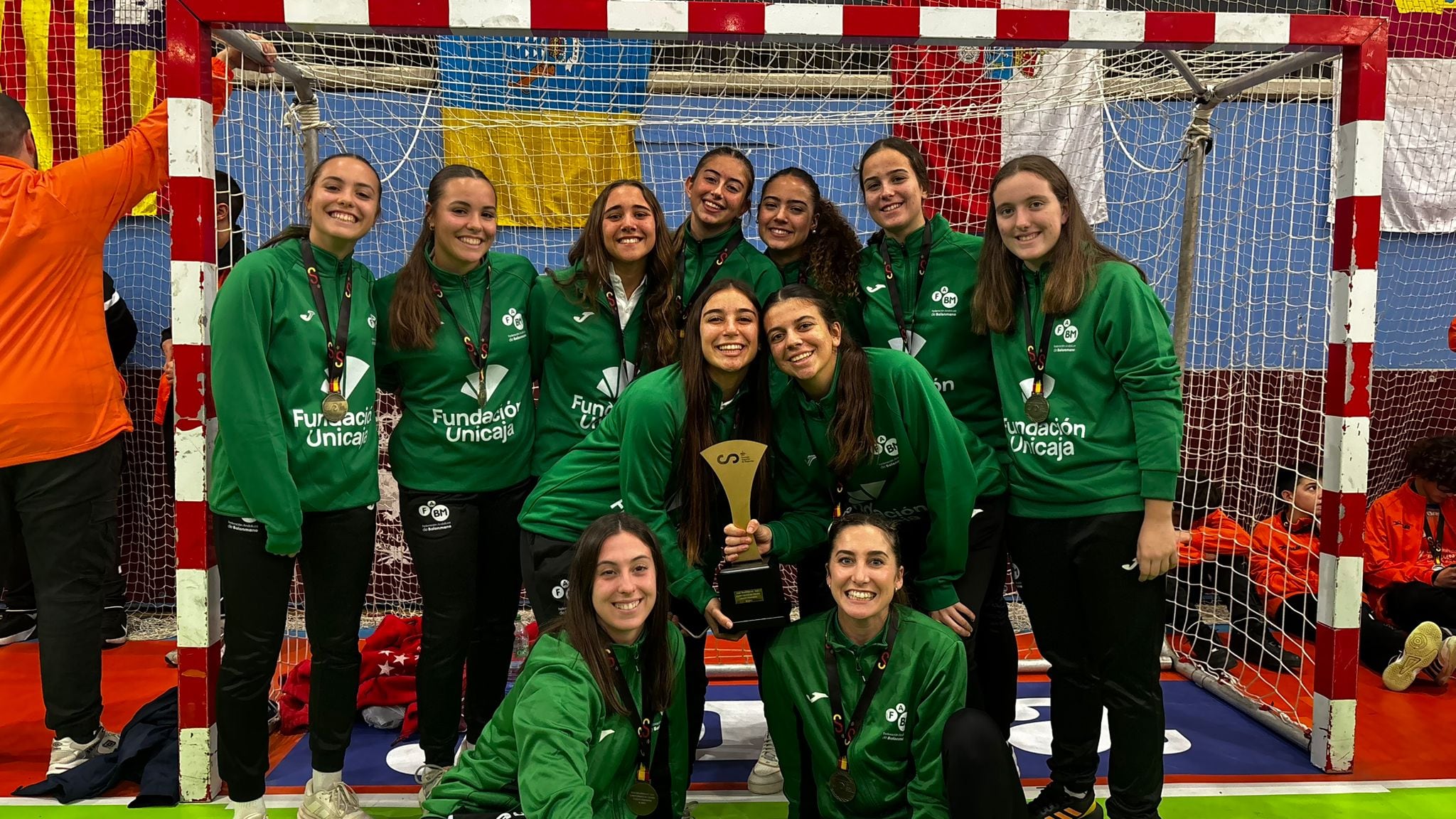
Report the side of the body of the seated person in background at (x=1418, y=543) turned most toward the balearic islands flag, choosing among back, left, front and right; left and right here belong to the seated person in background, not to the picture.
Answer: right

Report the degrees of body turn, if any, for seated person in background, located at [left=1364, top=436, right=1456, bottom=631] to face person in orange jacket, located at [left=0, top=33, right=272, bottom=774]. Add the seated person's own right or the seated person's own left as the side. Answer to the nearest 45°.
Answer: approximately 90° to the seated person's own right

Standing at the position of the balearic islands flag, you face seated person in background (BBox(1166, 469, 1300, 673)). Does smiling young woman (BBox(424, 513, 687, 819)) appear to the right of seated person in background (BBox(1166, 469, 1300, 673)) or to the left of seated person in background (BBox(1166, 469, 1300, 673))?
right

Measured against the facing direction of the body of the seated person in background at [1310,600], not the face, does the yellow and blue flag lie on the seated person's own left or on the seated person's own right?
on the seated person's own right

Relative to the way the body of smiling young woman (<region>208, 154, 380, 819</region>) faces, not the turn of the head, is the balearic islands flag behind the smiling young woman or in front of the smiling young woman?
behind

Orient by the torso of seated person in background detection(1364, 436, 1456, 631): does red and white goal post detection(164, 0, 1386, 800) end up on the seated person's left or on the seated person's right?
on the seated person's right

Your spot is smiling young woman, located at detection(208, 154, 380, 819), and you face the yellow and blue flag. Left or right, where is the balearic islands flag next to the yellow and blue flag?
left

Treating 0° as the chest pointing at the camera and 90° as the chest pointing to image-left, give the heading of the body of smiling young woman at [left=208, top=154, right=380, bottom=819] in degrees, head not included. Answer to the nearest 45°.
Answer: approximately 315°
